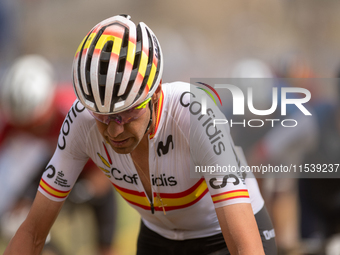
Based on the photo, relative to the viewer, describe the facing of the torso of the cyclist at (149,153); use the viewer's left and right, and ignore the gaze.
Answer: facing the viewer and to the left of the viewer
